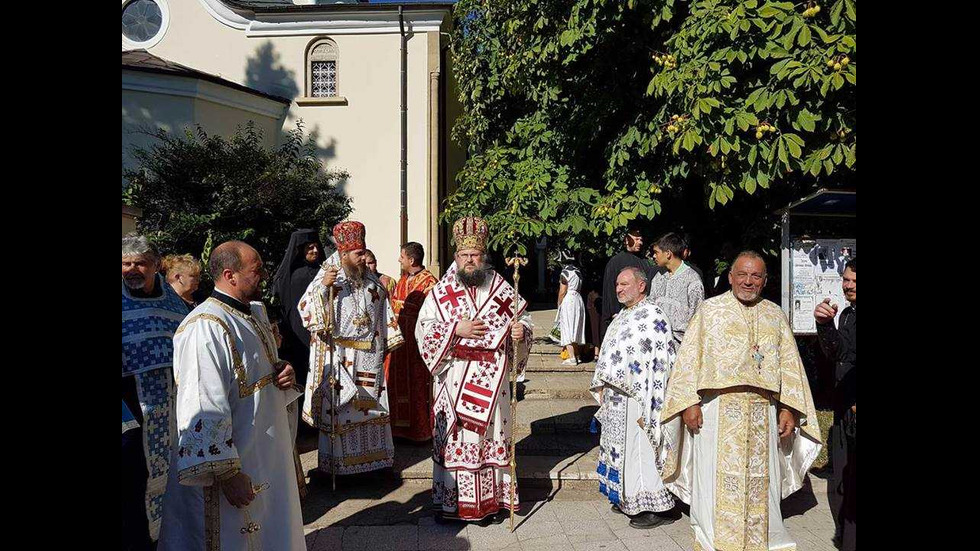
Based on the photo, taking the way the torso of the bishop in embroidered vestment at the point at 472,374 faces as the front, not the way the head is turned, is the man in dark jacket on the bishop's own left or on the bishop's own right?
on the bishop's own left

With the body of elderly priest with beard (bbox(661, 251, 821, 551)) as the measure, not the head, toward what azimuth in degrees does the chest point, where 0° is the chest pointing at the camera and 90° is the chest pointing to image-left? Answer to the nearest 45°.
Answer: approximately 0°

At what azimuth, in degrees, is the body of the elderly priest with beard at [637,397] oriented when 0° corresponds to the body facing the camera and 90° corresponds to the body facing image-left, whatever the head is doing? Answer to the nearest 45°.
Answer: approximately 45°

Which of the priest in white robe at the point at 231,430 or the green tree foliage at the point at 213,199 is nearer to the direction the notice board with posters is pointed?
the priest in white robe

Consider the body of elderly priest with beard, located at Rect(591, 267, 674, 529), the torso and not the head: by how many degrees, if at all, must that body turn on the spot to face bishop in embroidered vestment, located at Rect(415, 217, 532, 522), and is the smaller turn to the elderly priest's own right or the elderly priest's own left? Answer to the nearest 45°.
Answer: approximately 45° to the elderly priest's own right

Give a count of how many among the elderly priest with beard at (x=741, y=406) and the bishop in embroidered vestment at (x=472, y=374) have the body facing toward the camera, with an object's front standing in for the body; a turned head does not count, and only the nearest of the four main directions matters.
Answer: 2

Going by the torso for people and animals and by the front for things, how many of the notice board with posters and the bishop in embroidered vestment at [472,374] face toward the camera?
2

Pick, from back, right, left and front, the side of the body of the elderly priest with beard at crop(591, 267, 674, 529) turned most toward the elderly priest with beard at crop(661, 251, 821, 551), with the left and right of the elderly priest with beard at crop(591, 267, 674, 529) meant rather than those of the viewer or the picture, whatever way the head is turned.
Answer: left

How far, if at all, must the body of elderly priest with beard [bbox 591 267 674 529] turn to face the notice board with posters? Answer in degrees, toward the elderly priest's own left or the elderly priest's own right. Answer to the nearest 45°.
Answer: approximately 180°

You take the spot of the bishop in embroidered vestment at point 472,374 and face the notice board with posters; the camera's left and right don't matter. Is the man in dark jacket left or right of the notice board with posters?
right

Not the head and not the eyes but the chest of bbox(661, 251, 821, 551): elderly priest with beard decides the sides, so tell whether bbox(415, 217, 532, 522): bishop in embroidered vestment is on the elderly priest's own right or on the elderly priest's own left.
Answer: on the elderly priest's own right
